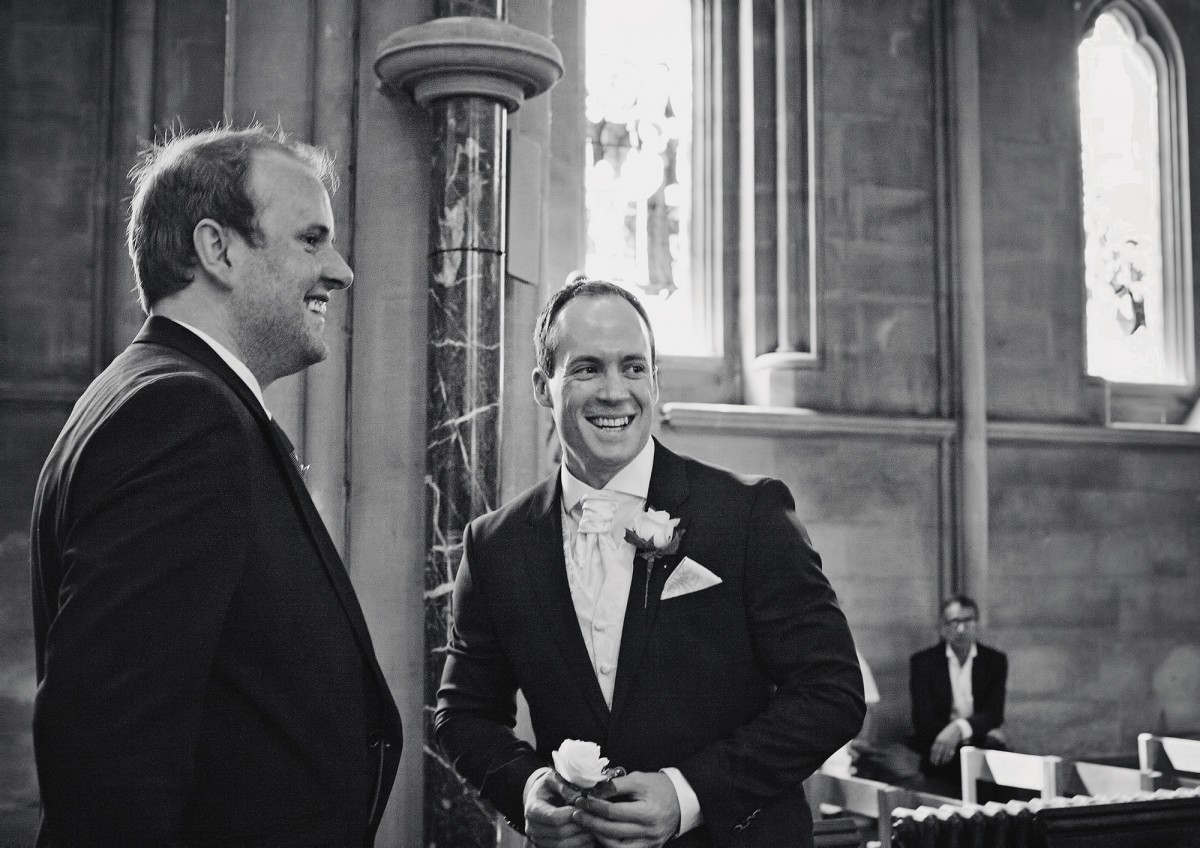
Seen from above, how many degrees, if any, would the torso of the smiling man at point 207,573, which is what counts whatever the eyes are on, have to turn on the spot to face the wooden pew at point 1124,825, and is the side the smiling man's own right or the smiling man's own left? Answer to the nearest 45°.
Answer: approximately 45° to the smiling man's own left

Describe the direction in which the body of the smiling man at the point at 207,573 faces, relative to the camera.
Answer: to the viewer's right

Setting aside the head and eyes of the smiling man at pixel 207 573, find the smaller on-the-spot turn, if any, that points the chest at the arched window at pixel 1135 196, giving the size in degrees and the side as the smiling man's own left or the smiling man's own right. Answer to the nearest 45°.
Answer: approximately 45° to the smiling man's own left

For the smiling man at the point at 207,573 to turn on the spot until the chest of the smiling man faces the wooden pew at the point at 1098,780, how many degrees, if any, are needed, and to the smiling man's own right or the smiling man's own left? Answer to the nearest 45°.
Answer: approximately 45° to the smiling man's own left

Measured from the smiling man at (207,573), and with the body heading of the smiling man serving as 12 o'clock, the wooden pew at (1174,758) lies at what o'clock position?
The wooden pew is roughly at 11 o'clock from the smiling man.

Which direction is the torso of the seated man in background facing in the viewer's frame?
toward the camera

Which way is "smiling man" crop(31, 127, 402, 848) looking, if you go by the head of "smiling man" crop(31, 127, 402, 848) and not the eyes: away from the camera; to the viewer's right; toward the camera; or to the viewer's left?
to the viewer's right

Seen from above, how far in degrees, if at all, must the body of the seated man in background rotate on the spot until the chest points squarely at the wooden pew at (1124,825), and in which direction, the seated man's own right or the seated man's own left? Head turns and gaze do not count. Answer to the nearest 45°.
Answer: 0° — they already face it

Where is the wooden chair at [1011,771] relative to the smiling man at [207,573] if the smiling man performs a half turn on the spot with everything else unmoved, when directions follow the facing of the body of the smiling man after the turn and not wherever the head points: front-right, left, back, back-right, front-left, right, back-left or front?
back-right

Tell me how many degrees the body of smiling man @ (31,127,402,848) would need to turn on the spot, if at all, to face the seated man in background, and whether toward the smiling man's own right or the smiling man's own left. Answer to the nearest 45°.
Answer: approximately 45° to the smiling man's own left

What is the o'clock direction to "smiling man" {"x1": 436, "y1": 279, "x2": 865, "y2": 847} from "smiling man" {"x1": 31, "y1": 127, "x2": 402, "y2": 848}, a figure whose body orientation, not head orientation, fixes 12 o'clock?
"smiling man" {"x1": 436, "y1": 279, "x2": 865, "y2": 847} is roughly at 11 o'clock from "smiling man" {"x1": 31, "y1": 127, "x2": 402, "y2": 848}.

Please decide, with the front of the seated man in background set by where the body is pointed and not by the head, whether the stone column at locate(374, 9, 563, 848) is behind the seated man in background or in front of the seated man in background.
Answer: in front
